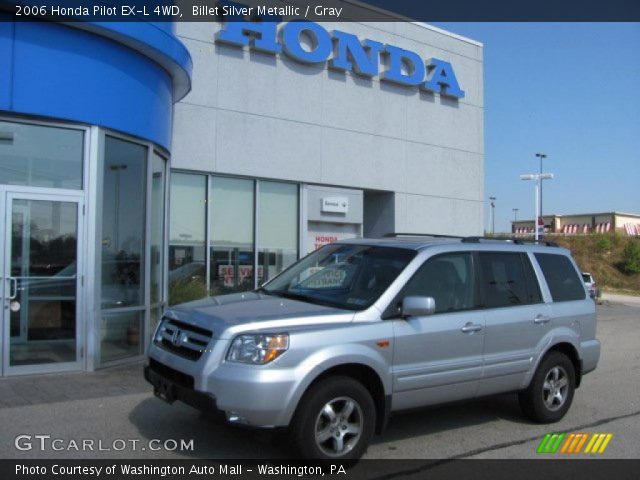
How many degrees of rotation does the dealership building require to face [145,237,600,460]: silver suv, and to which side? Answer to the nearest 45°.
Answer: approximately 45° to its right

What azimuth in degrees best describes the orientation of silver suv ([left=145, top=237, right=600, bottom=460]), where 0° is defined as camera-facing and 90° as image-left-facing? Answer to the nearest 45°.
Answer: approximately 45°

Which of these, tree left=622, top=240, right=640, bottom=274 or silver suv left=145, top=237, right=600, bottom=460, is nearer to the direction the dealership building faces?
the silver suv

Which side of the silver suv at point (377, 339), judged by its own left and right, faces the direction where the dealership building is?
right

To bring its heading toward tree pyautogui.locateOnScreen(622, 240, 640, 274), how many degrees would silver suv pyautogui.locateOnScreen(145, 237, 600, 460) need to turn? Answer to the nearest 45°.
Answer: approximately 180°

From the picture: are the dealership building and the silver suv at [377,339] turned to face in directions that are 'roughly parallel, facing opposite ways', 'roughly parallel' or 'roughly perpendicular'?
roughly perpendicular

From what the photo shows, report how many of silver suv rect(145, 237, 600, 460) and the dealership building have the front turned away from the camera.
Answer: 0

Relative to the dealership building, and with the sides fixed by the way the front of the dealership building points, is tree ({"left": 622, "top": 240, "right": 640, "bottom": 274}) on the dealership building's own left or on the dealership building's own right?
on the dealership building's own left

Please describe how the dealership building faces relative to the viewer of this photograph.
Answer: facing the viewer and to the right of the viewer
